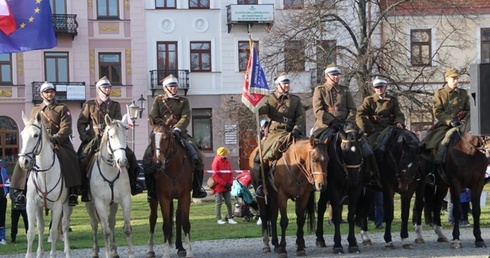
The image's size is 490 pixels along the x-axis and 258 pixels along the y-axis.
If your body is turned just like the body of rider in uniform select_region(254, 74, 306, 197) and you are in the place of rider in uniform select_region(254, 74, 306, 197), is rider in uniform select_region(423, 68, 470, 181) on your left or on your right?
on your left

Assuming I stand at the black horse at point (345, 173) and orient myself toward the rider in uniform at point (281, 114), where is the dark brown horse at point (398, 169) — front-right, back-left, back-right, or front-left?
back-right

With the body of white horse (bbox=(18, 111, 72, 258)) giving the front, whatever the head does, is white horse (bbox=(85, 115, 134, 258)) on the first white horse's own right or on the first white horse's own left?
on the first white horse's own left

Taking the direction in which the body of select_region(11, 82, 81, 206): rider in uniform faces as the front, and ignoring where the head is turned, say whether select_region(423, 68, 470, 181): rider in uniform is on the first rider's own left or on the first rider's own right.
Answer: on the first rider's own left

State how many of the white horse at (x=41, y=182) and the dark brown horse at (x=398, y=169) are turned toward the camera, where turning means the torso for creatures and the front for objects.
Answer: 2

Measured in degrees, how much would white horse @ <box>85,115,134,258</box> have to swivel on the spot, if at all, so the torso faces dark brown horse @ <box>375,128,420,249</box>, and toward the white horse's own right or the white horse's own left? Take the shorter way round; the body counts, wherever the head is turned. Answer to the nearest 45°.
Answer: approximately 90° to the white horse's own left

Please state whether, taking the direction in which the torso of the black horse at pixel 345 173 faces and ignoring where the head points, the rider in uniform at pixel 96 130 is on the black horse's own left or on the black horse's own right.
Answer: on the black horse's own right

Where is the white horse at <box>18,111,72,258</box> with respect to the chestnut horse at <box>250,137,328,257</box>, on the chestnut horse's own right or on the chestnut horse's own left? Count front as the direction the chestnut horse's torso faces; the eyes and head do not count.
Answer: on the chestnut horse's own right

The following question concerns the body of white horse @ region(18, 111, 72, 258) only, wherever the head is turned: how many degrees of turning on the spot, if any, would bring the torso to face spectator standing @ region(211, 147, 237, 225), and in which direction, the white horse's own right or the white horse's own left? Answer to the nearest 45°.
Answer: approximately 135° to the white horse's own left
